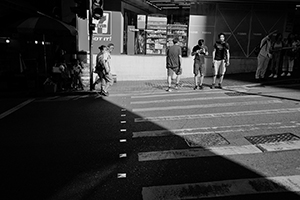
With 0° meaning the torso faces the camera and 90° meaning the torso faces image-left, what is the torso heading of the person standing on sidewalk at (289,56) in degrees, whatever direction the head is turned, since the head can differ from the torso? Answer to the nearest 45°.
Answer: approximately 0°

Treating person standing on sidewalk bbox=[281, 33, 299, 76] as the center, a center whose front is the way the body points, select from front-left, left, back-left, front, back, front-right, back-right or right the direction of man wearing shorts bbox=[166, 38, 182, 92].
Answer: front-right

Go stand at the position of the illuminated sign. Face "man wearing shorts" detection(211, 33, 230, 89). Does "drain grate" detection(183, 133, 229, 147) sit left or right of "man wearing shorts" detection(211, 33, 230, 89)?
right

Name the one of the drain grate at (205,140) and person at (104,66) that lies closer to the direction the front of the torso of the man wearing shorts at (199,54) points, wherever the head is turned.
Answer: the drain grate

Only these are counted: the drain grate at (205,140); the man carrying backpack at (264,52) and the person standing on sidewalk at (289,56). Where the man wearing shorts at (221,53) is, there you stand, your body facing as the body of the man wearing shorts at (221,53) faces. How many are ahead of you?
1

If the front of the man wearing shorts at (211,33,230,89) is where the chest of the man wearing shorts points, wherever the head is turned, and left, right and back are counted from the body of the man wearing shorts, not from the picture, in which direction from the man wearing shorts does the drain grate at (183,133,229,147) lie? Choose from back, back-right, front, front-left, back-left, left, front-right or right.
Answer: front

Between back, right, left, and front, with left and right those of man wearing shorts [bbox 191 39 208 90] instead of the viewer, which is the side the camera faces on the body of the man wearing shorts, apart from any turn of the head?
front

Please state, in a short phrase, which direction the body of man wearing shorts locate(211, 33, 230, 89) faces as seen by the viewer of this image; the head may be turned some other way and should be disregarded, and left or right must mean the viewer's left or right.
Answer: facing the viewer

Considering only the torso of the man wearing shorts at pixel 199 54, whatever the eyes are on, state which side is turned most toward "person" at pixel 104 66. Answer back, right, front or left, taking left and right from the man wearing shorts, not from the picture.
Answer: right

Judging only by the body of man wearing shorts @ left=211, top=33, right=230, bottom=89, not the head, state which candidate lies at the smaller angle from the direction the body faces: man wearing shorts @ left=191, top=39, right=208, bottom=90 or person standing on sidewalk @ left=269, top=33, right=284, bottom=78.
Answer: the man wearing shorts

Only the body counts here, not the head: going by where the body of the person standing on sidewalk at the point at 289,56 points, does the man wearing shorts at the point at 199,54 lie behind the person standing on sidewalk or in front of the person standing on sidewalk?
in front
